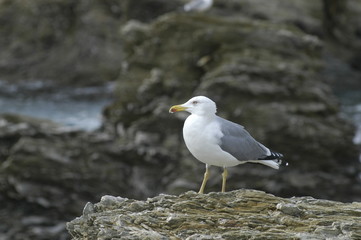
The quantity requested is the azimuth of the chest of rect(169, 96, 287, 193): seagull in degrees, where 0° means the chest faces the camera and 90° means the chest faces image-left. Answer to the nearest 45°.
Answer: approximately 90°
